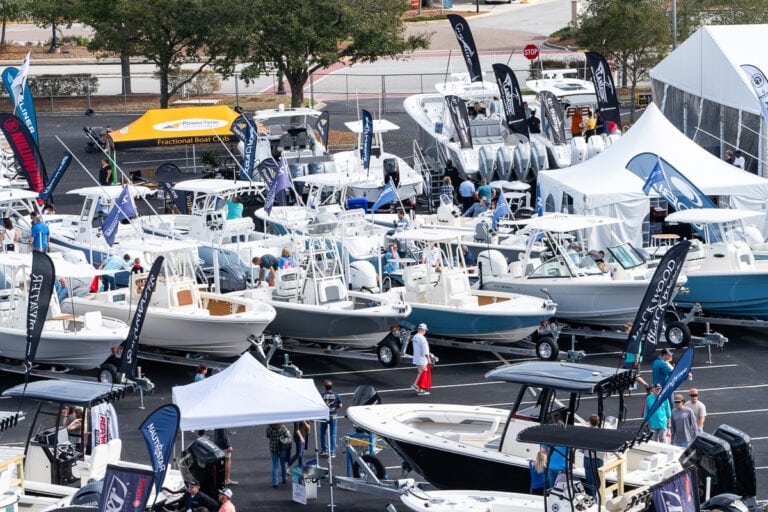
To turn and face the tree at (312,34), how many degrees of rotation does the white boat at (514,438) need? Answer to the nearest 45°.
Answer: approximately 90° to its right

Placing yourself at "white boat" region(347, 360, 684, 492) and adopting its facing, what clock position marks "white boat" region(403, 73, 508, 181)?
"white boat" region(403, 73, 508, 181) is roughly at 3 o'clock from "white boat" region(347, 360, 684, 492).

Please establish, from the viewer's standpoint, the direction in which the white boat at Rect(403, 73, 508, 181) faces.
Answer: facing away from the viewer and to the left of the viewer

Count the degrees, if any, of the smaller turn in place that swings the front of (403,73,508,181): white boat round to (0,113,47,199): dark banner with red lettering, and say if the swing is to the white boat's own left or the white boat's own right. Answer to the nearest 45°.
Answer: approximately 90° to the white boat's own left

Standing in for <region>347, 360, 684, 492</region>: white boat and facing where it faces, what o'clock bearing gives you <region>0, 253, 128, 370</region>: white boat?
<region>0, 253, 128, 370</region>: white boat is roughly at 1 o'clock from <region>347, 360, 684, 492</region>: white boat.

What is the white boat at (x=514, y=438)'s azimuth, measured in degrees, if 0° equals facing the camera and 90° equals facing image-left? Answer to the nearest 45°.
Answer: approximately 90°

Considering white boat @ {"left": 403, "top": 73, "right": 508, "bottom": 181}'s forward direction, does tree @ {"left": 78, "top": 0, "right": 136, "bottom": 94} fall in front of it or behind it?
in front
